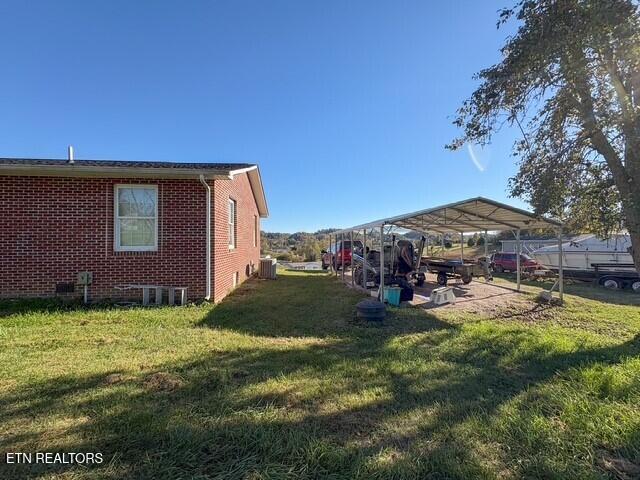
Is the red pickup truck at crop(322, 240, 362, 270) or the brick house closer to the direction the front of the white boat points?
the red pickup truck

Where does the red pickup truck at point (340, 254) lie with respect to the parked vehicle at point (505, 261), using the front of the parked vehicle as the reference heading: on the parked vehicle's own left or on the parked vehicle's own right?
on the parked vehicle's own right

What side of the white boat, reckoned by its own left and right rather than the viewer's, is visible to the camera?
left

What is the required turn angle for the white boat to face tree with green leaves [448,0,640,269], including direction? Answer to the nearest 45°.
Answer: approximately 90° to its left

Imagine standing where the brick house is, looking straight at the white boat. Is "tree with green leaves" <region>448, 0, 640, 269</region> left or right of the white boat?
right

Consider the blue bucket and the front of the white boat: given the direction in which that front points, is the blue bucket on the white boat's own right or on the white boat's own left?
on the white boat's own left
